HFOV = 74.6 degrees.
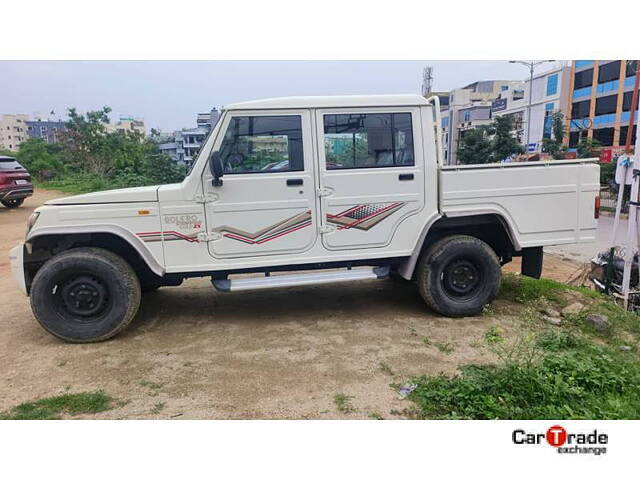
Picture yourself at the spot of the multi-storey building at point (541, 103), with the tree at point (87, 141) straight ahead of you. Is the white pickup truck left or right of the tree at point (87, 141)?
left

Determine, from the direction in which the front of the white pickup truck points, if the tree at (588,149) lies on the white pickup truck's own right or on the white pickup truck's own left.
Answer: on the white pickup truck's own right

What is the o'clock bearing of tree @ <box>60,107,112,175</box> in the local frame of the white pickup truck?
The tree is roughly at 2 o'clock from the white pickup truck.

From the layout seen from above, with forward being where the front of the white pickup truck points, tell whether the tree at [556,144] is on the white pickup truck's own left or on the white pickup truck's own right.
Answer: on the white pickup truck's own right

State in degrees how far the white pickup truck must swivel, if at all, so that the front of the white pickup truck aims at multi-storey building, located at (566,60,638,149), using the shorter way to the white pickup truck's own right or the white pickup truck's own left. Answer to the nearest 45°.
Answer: approximately 135° to the white pickup truck's own right

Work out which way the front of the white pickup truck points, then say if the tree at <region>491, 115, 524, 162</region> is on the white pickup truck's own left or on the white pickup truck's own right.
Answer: on the white pickup truck's own right

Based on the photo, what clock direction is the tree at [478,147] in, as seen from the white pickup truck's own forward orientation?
The tree is roughly at 4 o'clock from the white pickup truck.

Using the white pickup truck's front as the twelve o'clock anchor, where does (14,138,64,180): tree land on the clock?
The tree is roughly at 2 o'clock from the white pickup truck.

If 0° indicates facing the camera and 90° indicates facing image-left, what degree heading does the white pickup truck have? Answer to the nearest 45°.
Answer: approximately 90°

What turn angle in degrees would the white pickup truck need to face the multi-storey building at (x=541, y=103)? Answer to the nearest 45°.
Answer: approximately 135° to its right

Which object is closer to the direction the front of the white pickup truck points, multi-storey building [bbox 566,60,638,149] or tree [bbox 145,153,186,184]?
the tree

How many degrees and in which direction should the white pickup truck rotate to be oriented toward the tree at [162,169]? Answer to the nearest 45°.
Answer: approximately 90° to its right
